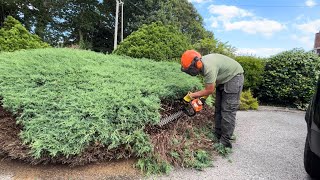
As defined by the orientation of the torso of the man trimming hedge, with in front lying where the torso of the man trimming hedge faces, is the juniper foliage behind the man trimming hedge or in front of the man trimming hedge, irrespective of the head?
in front

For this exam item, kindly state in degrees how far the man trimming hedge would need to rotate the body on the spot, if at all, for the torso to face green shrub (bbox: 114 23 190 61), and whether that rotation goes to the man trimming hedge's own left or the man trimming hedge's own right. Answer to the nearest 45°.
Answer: approximately 45° to the man trimming hedge's own right

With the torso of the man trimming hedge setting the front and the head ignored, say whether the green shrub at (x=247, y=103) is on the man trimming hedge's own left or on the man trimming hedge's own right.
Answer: on the man trimming hedge's own right

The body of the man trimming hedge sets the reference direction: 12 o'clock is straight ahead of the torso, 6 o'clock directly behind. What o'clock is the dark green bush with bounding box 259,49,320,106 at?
The dark green bush is roughly at 4 o'clock from the man trimming hedge.

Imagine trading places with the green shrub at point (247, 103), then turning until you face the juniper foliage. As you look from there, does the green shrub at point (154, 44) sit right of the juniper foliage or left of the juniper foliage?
right

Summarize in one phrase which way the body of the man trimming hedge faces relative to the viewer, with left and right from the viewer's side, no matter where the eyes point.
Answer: facing to the left of the viewer

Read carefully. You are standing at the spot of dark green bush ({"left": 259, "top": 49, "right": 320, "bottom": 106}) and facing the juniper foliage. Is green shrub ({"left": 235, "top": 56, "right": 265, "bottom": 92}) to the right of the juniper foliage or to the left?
right

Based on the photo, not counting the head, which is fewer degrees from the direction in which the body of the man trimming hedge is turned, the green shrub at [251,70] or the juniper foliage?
the juniper foliage

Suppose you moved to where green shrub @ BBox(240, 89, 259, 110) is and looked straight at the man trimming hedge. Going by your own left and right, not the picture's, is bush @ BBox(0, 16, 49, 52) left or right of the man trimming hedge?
right

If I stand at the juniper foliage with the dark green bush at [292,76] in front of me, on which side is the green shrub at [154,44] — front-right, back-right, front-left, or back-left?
front-left

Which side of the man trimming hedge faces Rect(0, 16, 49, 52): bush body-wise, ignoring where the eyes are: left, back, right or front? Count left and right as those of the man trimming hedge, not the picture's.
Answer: front
